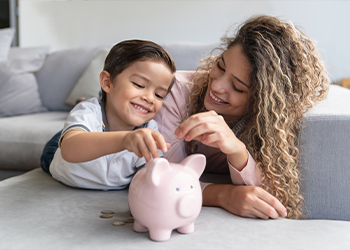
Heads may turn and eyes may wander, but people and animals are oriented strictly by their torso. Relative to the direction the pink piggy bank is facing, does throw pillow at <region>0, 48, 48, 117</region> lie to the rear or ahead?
to the rear

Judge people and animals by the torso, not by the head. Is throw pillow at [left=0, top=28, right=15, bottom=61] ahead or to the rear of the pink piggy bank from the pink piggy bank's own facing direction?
to the rear

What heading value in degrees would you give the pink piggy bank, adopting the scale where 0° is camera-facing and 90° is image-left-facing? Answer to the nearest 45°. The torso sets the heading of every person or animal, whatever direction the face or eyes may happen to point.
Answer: approximately 315°
